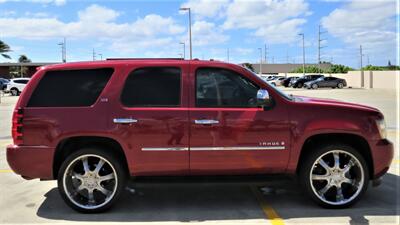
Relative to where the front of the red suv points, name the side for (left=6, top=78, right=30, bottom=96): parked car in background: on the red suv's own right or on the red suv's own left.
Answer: on the red suv's own left

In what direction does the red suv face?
to the viewer's right
